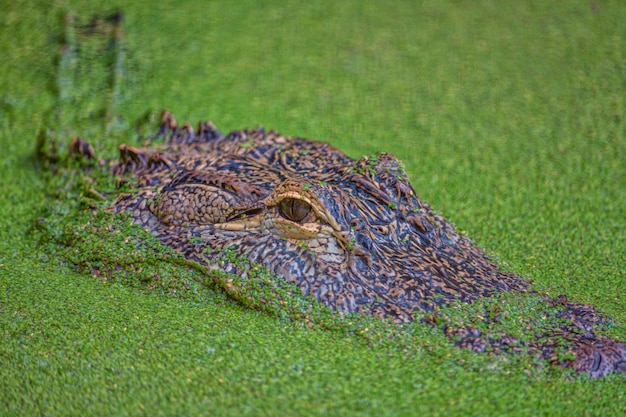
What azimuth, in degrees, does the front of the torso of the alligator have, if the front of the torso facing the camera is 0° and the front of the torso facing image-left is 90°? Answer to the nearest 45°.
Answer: approximately 315°
